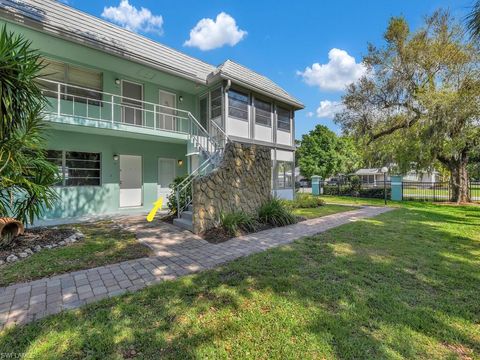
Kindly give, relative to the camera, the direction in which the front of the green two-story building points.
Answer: facing the viewer and to the right of the viewer

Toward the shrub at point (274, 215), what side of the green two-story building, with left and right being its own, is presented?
front

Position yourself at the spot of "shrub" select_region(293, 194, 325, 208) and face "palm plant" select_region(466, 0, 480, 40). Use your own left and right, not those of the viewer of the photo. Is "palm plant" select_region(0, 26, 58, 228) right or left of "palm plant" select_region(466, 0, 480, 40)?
right

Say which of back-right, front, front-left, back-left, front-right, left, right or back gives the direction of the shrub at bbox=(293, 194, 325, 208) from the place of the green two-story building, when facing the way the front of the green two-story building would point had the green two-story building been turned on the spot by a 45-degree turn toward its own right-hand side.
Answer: left

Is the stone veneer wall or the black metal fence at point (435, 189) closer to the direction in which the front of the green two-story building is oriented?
the stone veneer wall

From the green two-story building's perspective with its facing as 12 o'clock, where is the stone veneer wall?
The stone veneer wall is roughly at 12 o'clock from the green two-story building.

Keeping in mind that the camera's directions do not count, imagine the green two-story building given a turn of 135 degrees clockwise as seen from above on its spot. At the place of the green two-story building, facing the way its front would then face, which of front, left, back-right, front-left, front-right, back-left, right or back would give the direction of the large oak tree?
back

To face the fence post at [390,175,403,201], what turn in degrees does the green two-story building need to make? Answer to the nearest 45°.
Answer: approximately 45° to its left

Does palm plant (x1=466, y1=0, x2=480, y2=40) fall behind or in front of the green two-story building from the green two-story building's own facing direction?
in front
